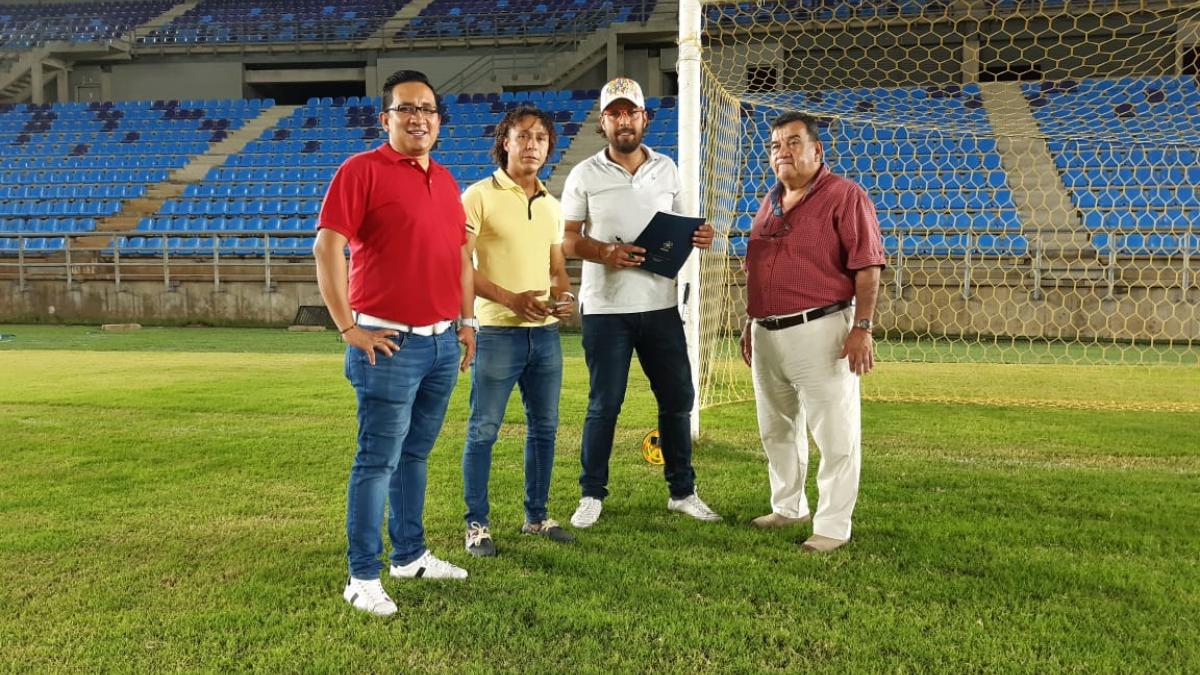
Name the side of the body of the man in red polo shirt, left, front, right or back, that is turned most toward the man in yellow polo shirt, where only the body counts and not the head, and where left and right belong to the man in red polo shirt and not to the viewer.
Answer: left

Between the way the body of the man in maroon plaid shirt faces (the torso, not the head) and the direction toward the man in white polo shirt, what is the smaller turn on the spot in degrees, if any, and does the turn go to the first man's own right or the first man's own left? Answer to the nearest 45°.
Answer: approximately 45° to the first man's own right

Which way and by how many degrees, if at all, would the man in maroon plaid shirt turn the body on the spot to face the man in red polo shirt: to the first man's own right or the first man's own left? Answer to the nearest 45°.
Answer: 0° — they already face them

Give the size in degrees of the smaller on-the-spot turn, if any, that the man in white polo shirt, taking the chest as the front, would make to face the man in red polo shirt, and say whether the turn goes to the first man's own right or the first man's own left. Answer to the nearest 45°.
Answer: approximately 45° to the first man's own right

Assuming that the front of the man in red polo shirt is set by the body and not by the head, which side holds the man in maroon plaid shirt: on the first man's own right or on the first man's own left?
on the first man's own left

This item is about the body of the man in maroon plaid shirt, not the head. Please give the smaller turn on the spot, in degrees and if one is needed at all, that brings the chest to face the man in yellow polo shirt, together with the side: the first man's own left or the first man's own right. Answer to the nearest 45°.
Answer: approximately 45° to the first man's own right

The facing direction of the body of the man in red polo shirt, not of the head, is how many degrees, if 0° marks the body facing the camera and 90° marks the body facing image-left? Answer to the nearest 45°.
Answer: approximately 315°

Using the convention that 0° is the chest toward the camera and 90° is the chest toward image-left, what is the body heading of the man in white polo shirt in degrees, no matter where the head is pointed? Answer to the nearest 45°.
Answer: approximately 0°

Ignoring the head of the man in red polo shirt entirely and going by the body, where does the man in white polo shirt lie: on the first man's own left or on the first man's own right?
on the first man's own left

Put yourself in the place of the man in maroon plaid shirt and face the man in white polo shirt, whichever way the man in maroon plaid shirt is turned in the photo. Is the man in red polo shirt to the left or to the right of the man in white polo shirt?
left
